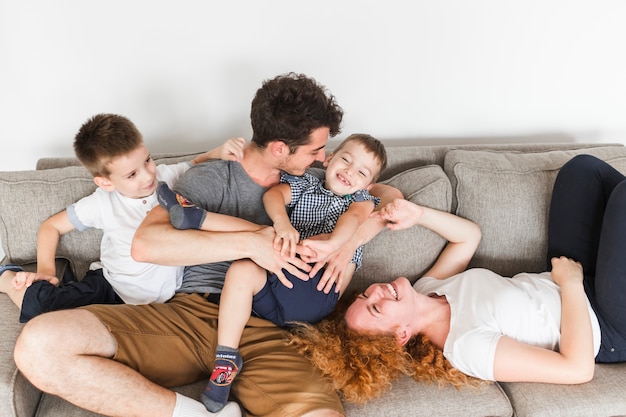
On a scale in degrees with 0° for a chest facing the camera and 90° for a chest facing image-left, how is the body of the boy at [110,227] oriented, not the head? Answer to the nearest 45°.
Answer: approximately 315°
